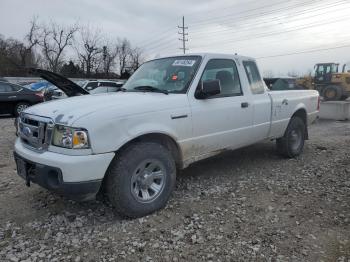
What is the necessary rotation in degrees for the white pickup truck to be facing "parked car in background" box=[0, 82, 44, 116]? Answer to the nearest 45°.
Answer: approximately 90° to its right

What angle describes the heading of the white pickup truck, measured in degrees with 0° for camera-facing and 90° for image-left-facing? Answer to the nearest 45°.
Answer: approximately 45°

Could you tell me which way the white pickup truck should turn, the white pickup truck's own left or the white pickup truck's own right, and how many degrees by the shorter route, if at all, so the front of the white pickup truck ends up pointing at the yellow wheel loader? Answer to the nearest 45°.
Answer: approximately 180°
